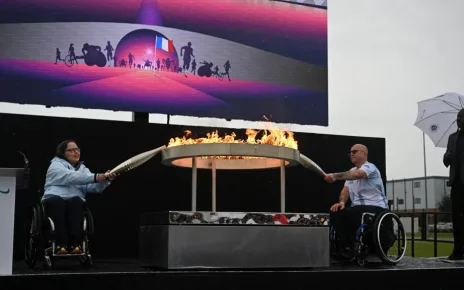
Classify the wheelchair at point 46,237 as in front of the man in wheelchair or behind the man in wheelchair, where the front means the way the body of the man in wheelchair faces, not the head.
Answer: in front

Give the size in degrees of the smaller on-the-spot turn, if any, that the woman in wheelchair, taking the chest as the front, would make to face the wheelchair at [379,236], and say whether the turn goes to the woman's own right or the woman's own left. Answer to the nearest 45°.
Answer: approximately 45° to the woman's own left

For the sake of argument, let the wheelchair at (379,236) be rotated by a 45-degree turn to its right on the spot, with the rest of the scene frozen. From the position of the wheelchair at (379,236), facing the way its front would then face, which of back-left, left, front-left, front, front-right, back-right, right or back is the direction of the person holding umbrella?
back-right

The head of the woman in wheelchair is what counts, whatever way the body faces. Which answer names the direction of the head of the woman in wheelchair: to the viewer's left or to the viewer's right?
to the viewer's right

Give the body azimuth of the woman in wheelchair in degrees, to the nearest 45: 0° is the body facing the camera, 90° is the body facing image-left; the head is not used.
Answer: approximately 315°

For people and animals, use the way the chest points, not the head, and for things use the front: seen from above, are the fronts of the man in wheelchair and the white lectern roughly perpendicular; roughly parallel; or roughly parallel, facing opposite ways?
roughly perpendicular

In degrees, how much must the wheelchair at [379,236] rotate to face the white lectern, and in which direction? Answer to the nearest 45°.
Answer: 0° — it already faces it

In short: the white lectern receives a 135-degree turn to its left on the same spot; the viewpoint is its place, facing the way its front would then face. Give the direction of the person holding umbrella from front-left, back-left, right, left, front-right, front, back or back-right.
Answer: front-right

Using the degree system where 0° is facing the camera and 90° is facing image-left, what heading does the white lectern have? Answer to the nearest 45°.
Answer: approximately 0°
